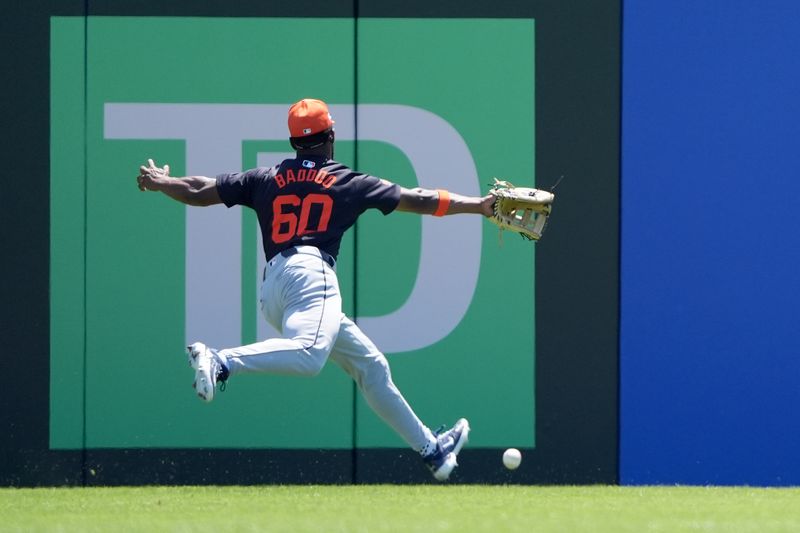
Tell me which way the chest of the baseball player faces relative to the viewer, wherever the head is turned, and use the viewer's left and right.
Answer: facing away from the viewer and to the right of the viewer
